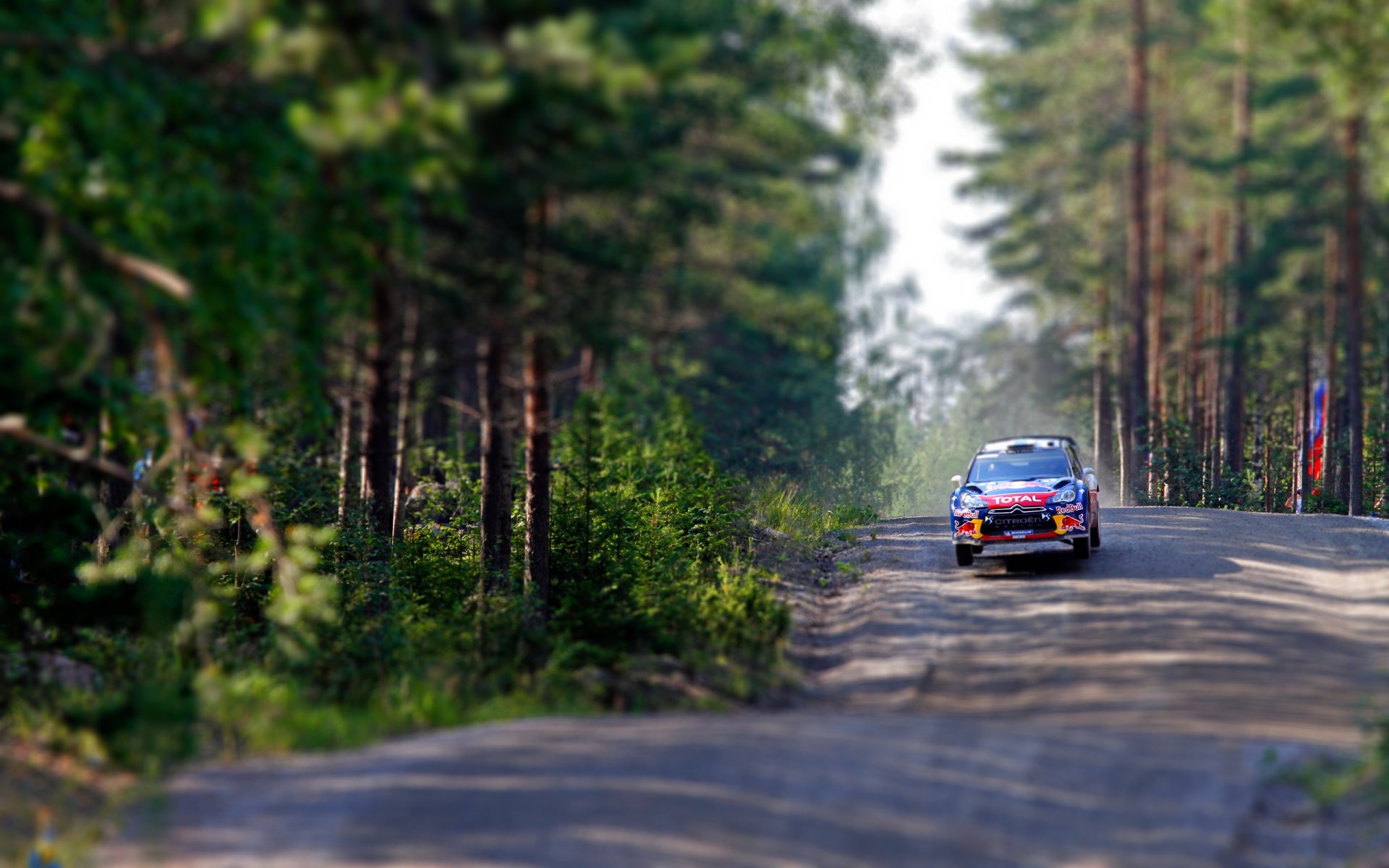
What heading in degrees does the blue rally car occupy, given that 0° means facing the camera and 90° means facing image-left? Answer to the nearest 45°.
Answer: approximately 0°

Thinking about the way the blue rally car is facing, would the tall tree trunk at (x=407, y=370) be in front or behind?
in front

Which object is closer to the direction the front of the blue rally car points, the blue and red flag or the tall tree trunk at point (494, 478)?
the tall tree trunk

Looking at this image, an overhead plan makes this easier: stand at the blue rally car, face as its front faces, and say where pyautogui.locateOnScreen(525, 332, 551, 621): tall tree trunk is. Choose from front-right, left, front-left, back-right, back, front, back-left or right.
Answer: front-right

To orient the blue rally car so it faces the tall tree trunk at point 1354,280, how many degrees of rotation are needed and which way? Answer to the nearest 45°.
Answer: approximately 135° to its left

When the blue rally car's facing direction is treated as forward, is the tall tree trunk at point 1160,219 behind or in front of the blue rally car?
behind

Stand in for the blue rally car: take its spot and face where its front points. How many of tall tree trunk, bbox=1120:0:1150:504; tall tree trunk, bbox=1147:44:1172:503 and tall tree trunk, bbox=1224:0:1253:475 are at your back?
3

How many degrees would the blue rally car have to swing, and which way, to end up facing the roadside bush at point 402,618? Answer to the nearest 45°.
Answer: approximately 45° to its right

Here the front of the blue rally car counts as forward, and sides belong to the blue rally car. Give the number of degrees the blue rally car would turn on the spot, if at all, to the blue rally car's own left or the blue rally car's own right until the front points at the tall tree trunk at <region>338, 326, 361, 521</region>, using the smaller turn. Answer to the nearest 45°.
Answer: approximately 90° to the blue rally car's own right
